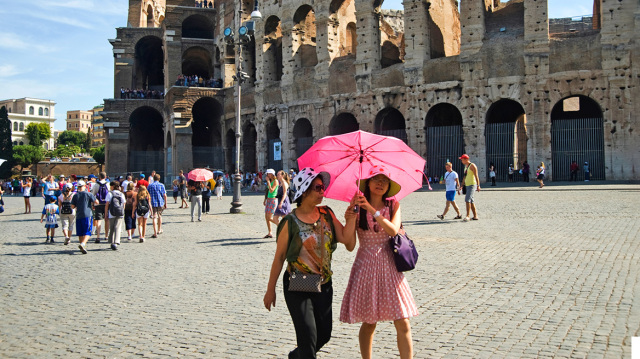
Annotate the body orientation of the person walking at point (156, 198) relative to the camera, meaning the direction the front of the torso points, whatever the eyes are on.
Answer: away from the camera

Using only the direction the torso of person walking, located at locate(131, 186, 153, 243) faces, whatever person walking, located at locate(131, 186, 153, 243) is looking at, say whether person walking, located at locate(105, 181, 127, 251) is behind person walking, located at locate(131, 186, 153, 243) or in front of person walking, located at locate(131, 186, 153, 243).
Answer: behind

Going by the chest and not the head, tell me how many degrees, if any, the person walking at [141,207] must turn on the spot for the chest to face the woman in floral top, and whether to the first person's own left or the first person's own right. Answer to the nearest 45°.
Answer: approximately 180°

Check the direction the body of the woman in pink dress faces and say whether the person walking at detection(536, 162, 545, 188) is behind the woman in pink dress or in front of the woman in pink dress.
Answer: behind

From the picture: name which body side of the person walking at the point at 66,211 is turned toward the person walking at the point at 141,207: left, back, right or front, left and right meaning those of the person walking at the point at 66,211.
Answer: right

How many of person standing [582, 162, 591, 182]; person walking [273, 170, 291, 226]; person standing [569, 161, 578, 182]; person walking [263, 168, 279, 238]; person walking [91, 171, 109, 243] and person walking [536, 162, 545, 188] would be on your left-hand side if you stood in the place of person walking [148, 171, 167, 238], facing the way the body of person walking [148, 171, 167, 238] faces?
1

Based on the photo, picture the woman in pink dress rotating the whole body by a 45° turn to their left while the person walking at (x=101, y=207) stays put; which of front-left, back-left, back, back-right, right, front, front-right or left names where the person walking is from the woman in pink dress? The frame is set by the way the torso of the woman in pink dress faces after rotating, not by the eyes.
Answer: back

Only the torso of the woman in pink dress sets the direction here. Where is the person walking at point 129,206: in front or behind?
behind

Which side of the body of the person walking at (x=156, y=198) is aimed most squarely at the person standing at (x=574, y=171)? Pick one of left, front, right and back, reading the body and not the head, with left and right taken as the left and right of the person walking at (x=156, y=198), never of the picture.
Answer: right

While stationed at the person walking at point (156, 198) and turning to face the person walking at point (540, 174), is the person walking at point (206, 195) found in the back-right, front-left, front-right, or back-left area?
front-left

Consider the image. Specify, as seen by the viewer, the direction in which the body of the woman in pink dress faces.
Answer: toward the camera

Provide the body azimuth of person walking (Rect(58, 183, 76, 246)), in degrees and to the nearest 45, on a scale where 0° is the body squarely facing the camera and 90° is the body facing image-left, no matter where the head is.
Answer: approximately 180°

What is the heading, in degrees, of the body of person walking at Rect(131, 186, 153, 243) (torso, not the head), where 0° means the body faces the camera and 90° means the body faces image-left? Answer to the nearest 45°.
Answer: approximately 180°
